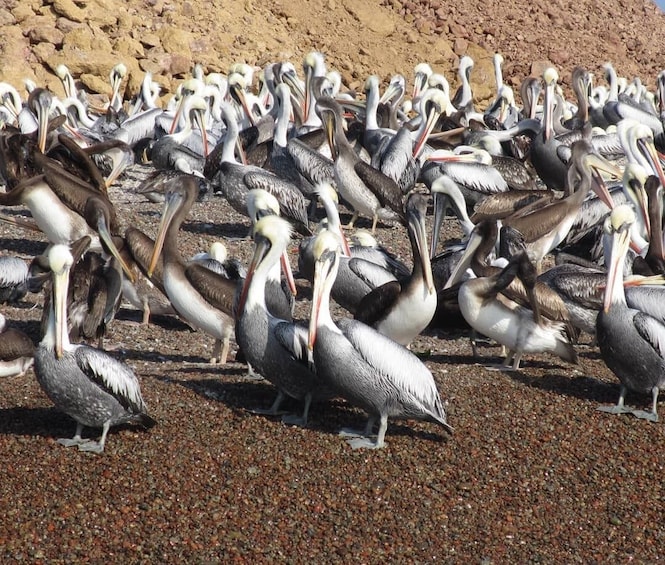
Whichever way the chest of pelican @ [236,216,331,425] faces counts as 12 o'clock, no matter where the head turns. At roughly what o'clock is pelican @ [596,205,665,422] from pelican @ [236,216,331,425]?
pelican @ [596,205,665,422] is roughly at 7 o'clock from pelican @ [236,216,331,425].

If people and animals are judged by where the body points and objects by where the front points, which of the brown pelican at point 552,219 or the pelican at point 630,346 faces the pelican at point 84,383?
the pelican at point 630,346

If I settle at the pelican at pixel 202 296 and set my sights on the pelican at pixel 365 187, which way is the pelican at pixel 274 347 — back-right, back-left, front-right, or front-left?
back-right

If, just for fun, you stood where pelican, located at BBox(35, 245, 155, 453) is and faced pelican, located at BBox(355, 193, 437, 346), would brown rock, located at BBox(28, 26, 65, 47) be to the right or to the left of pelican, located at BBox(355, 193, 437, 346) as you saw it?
left

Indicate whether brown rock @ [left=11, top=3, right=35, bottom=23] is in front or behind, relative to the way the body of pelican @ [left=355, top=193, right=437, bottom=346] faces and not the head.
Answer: behind

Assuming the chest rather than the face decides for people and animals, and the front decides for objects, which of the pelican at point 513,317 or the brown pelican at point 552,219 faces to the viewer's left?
the pelican

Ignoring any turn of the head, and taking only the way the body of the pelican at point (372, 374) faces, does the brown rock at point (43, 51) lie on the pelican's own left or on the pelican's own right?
on the pelican's own right

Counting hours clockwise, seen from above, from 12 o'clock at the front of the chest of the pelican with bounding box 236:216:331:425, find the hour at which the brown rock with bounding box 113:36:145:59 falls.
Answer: The brown rock is roughly at 4 o'clock from the pelican.

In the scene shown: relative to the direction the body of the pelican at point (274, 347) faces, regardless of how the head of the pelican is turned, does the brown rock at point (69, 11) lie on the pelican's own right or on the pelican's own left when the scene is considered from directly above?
on the pelican's own right

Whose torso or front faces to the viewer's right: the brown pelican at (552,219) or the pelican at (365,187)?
the brown pelican

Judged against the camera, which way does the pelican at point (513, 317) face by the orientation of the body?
to the viewer's left

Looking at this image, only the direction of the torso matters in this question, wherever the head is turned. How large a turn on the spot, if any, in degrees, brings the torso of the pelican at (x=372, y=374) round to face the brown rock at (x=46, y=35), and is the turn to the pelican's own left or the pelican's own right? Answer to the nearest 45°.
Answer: approximately 45° to the pelican's own right

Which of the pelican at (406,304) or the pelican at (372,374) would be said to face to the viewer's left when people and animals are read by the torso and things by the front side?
the pelican at (372,374)

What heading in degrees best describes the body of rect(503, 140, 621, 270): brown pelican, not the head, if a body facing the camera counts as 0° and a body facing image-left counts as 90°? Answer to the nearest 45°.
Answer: approximately 270°

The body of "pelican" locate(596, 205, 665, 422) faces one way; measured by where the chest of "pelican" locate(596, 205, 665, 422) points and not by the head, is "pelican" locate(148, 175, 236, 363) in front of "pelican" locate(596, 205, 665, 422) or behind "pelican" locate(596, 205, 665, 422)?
in front

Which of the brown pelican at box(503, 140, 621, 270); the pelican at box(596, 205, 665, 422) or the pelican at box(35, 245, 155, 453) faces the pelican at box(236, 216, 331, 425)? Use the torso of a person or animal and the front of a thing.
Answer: the pelican at box(596, 205, 665, 422)

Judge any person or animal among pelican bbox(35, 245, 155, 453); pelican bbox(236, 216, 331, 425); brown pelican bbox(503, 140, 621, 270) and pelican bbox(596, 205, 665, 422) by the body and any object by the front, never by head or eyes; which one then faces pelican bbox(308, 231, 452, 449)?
pelican bbox(596, 205, 665, 422)

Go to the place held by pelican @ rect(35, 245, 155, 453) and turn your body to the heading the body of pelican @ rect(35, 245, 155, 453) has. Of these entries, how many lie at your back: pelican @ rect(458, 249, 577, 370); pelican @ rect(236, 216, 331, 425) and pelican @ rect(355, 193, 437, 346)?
3
